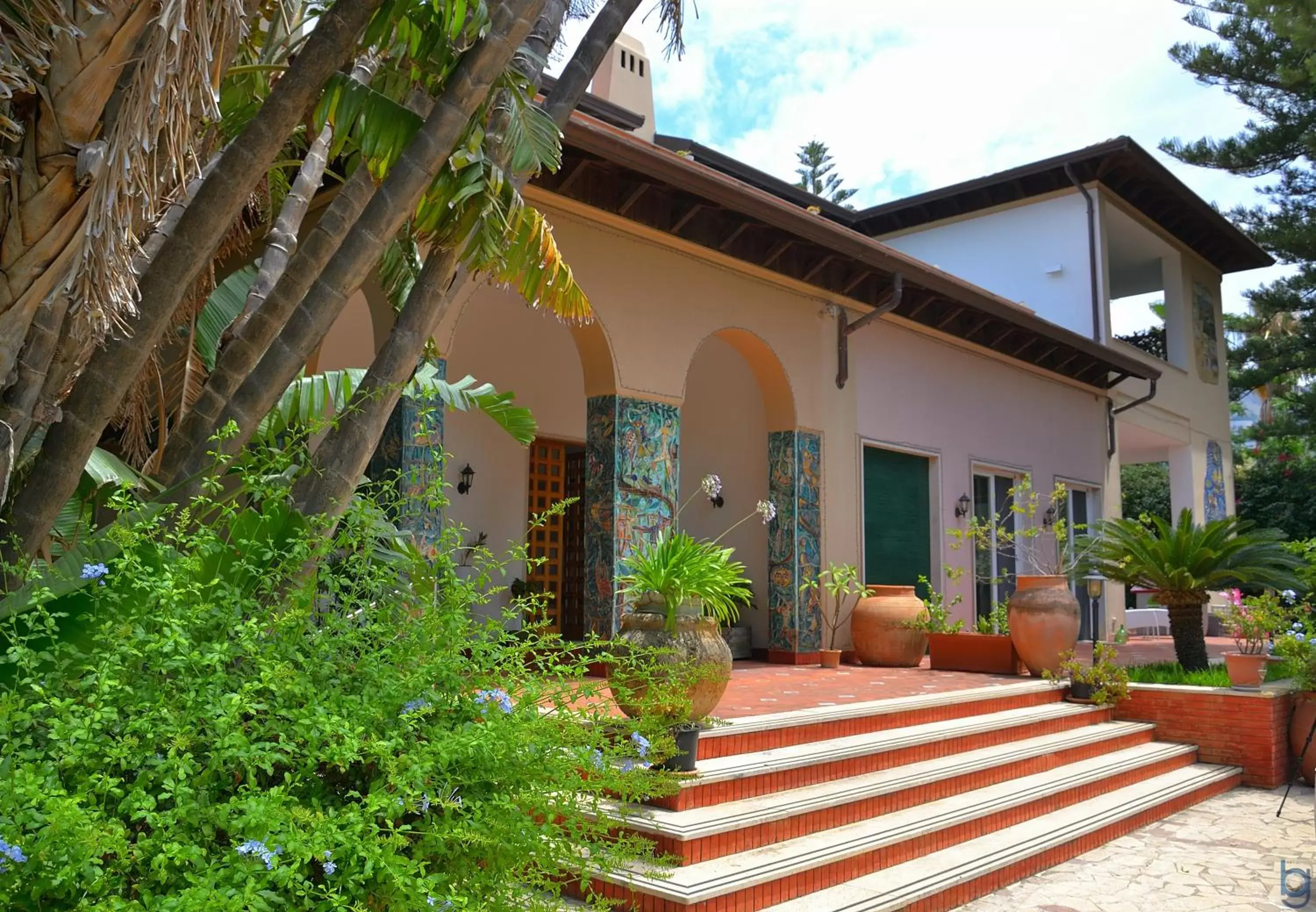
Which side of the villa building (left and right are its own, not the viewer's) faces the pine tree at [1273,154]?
left

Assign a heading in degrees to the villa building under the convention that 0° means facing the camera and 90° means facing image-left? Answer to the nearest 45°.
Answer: approximately 315°

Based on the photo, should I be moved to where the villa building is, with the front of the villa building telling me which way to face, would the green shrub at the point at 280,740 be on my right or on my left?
on my right

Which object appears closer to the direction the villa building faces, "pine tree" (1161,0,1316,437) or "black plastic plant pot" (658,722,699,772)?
the black plastic plant pot
